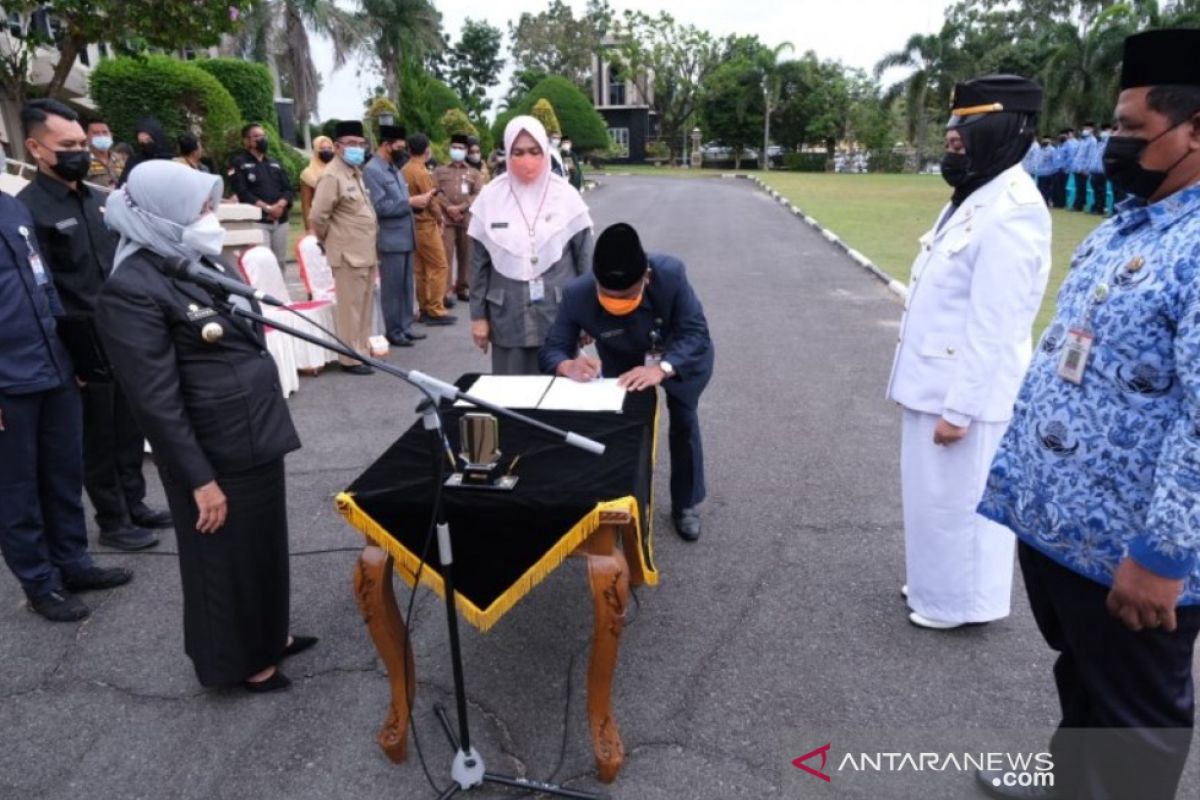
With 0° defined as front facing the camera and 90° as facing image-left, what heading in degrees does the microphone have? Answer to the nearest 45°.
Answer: approximately 90°

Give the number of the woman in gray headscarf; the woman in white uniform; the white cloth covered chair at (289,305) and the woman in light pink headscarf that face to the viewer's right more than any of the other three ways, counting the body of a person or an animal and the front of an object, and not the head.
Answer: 2

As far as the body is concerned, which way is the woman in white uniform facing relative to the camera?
to the viewer's left

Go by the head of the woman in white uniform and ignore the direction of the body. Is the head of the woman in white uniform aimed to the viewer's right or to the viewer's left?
to the viewer's left

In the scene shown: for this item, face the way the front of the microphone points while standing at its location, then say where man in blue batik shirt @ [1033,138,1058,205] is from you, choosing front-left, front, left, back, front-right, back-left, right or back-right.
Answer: back-right

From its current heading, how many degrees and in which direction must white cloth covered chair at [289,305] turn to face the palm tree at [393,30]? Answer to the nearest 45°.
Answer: approximately 90° to its left

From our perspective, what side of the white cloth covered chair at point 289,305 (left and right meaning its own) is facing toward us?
right

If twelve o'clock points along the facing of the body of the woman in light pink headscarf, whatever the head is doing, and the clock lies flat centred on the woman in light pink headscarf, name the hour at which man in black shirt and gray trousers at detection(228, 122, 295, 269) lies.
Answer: The man in black shirt and gray trousers is roughly at 5 o'clock from the woman in light pink headscarf.

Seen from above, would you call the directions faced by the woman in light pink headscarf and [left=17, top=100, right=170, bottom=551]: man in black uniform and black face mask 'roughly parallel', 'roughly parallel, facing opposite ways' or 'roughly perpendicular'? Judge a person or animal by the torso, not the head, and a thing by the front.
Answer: roughly perpendicular
